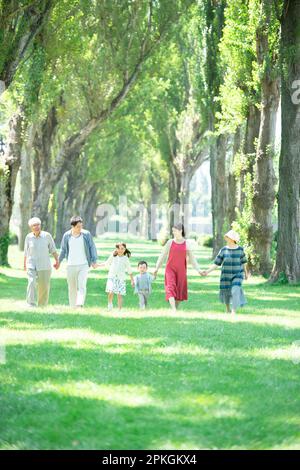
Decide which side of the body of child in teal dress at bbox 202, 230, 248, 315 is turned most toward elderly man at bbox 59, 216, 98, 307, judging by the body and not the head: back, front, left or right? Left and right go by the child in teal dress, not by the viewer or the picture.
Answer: right

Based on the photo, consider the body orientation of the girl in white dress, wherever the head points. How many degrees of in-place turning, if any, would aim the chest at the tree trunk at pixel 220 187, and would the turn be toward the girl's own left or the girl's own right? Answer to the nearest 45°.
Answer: approximately 180°

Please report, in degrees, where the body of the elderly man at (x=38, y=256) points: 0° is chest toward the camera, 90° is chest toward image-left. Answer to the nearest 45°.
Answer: approximately 0°

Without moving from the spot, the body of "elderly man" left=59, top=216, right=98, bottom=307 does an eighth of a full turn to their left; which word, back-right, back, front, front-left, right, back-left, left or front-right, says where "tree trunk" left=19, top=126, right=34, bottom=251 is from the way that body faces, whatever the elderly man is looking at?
back-left

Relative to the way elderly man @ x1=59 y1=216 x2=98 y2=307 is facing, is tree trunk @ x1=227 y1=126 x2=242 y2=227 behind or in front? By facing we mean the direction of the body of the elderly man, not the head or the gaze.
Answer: behind

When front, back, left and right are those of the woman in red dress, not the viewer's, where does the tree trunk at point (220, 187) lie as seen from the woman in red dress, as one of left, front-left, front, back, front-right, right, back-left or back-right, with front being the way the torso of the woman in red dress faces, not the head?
back

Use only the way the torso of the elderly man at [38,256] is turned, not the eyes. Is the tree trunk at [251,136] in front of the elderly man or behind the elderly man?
behind

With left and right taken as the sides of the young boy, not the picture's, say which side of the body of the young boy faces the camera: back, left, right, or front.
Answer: front

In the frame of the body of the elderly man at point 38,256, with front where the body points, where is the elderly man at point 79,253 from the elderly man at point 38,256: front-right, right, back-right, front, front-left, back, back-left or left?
front-left

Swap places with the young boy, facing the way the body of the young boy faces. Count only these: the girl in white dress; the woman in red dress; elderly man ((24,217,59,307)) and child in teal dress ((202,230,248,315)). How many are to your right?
2
